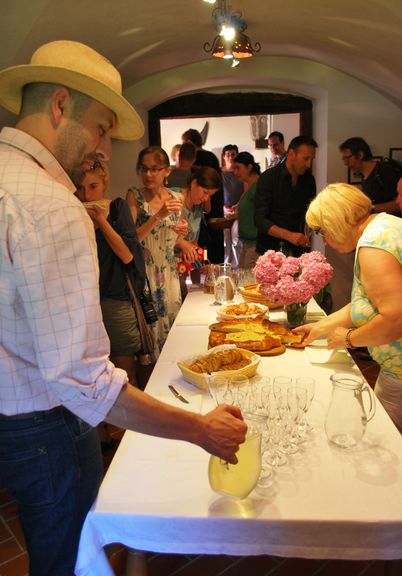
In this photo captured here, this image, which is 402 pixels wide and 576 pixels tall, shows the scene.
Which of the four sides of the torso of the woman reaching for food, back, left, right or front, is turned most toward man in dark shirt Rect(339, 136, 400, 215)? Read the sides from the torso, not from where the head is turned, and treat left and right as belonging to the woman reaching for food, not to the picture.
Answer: right

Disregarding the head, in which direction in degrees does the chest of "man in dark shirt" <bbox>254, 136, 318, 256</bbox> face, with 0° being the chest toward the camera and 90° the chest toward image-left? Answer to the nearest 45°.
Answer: approximately 315°

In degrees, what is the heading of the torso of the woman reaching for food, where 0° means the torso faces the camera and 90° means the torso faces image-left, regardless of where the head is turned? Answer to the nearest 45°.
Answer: approximately 90°

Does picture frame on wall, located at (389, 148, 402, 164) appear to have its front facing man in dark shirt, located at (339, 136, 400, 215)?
yes

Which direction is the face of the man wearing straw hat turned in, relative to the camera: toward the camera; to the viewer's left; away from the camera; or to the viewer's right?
to the viewer's right

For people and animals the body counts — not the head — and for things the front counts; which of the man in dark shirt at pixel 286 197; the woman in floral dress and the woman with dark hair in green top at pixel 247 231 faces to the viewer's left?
the woman with dark hair in green top
